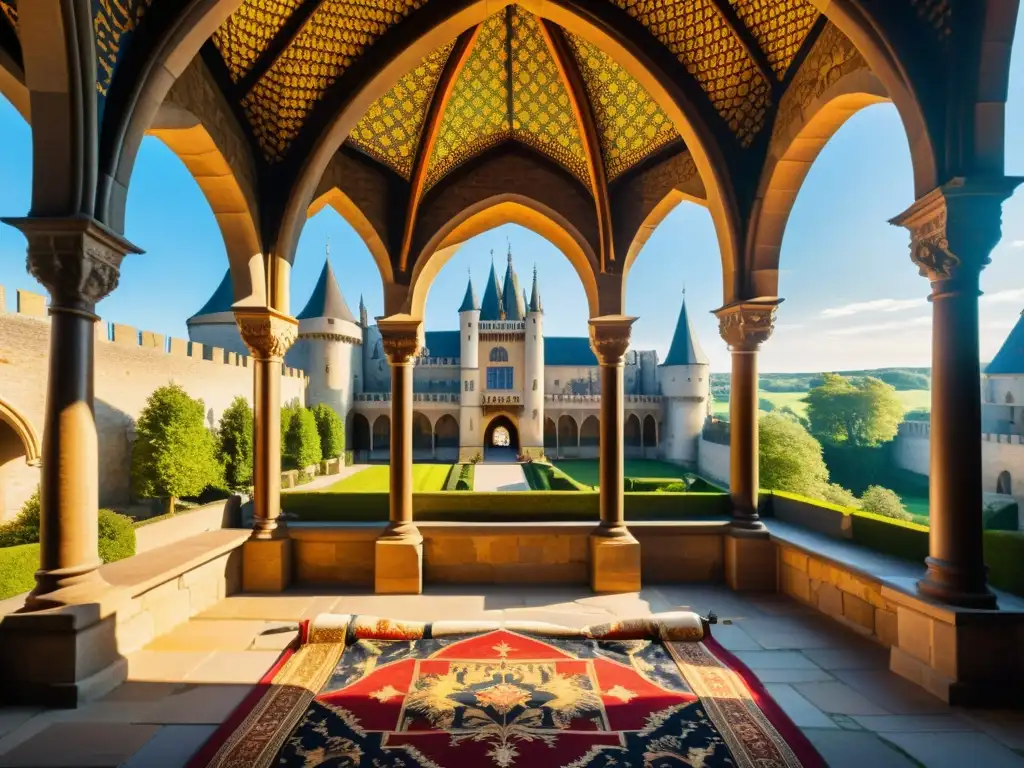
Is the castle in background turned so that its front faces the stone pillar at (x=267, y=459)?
yes

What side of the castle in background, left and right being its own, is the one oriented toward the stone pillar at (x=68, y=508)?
front

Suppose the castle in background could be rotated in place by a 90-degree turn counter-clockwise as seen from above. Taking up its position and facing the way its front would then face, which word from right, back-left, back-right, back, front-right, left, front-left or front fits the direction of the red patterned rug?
right

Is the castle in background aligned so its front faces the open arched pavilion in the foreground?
yes

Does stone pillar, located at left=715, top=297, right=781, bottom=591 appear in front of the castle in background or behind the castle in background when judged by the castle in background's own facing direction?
in front

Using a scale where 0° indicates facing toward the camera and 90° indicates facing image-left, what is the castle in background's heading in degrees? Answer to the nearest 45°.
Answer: approximately 0°

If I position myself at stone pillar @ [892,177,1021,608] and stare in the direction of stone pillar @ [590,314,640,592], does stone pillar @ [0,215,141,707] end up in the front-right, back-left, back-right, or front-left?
front-left

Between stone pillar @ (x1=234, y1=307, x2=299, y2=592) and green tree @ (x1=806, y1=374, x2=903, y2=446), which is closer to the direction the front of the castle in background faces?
the stone pillar

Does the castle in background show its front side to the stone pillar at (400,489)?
yes

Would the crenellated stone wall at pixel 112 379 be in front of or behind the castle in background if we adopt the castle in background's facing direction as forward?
in front

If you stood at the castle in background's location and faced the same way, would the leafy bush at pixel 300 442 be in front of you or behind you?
in front

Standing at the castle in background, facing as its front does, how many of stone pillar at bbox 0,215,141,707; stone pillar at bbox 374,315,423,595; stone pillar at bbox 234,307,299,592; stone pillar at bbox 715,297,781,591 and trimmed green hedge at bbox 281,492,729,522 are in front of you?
5

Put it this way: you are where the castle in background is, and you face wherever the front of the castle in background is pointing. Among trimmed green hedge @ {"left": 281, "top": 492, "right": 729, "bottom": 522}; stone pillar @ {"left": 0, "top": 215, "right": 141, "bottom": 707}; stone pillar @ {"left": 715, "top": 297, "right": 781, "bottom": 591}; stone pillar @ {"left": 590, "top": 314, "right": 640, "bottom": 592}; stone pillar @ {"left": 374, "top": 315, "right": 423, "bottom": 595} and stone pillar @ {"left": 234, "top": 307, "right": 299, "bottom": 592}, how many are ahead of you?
6

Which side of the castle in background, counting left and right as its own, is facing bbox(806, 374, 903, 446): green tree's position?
left

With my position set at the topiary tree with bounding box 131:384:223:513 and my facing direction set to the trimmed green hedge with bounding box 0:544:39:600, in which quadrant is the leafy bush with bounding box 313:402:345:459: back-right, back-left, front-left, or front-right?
back-left

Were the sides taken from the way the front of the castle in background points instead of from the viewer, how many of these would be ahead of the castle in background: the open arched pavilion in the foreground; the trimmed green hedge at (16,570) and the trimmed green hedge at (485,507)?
3

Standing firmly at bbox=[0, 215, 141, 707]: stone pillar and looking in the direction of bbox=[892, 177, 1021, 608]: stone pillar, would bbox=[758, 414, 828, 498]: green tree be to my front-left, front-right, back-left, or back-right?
front-left
